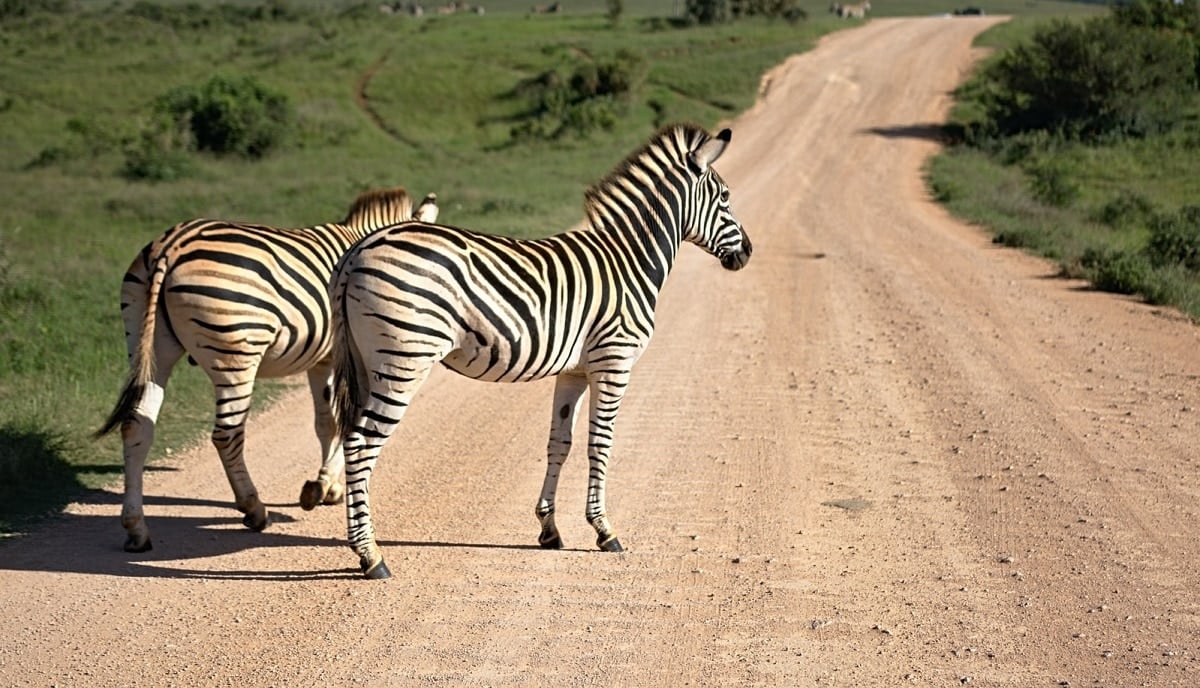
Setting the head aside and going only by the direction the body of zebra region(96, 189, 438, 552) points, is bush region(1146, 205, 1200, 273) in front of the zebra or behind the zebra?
in front

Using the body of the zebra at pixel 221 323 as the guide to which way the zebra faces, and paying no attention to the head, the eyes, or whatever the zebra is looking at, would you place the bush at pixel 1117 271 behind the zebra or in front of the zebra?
in front

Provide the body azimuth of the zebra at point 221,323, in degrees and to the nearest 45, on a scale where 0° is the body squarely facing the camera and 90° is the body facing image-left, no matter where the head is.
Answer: approximately 225°

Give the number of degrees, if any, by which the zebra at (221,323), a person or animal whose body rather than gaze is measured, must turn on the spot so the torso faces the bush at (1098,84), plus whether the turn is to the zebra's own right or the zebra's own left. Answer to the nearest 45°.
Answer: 0° — it already faces it

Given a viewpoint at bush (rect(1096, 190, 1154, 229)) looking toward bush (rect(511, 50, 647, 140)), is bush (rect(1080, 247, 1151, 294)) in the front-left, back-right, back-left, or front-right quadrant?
back-left

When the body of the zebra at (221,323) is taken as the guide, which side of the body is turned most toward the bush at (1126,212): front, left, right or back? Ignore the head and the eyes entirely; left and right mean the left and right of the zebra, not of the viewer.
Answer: front

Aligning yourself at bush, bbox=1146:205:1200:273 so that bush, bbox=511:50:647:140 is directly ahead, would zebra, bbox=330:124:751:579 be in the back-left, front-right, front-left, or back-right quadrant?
back-left

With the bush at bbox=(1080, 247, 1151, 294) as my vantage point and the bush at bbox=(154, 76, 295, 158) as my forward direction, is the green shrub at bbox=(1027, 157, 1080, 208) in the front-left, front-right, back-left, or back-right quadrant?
front-right

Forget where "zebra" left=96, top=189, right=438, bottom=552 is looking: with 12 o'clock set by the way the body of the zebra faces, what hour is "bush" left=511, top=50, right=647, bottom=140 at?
The bush is roughly at 11 o'clock from the zebra.

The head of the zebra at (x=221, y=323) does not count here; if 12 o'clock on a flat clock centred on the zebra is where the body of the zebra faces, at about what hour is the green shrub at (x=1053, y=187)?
The green shrub is roughly at 12 o'clock from the zebra.
